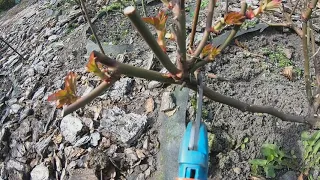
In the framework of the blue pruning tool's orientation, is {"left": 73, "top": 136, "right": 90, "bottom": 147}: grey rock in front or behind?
in front

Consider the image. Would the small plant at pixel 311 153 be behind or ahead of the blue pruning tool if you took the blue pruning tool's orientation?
ahead

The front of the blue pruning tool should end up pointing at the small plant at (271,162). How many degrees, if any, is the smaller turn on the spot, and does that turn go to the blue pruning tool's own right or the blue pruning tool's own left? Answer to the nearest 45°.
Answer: approximately 45° to the blue pruning tool's own right

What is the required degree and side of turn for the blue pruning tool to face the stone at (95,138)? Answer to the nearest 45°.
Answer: approximately 45° to its left

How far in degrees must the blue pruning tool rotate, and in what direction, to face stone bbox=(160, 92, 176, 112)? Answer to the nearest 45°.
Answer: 0° — it already faces it

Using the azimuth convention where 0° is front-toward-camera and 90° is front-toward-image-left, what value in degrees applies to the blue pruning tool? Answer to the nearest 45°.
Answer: approximately 180°

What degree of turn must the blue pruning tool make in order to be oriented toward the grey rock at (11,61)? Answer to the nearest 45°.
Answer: approximately 45° to its left

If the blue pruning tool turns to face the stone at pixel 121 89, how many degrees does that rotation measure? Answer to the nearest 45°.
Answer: approximately 45° to its left

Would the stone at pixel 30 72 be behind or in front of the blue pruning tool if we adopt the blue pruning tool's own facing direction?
in front
